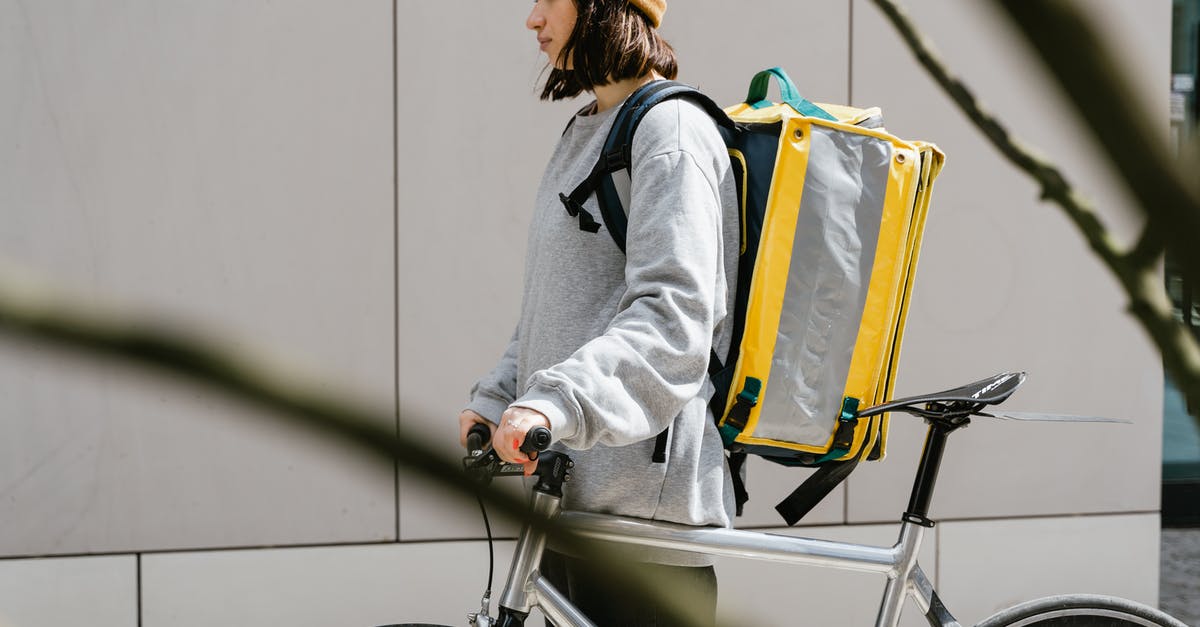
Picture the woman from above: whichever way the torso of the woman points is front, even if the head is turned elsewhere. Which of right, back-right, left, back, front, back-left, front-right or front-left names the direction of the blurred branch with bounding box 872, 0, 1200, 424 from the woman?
left

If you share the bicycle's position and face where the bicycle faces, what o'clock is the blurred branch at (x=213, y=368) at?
The blurred branch is roughly at 9 o'clock from the bicycle.

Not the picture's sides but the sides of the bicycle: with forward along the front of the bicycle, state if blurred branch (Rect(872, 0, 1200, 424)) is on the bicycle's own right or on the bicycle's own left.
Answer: on the bicycle's own left

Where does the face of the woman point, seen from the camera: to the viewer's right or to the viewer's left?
to the viewer's left

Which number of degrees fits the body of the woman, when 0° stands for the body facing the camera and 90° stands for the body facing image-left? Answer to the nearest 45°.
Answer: approximately 90°

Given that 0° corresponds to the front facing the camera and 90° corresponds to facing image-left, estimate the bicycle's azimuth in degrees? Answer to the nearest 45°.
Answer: approximately 90°

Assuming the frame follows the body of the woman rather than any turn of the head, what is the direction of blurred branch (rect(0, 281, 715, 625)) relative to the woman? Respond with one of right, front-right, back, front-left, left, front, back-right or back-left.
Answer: left
